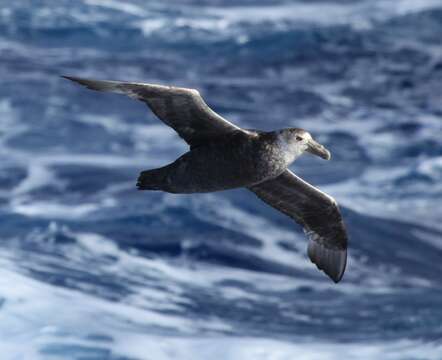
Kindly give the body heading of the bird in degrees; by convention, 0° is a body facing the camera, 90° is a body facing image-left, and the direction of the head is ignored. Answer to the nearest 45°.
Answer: approximately 270°
